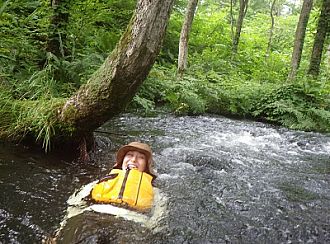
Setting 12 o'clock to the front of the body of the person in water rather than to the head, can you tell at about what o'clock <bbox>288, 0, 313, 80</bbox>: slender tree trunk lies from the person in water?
The slender tree trunk is roughly at 7 o'clock from the person in water.

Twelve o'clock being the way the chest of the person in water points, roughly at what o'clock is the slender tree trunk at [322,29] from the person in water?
The slender tree trunk is roughly at 7 o'clock from the person in water.

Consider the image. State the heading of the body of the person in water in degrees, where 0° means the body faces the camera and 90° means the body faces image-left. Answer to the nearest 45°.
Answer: approximately 0°
